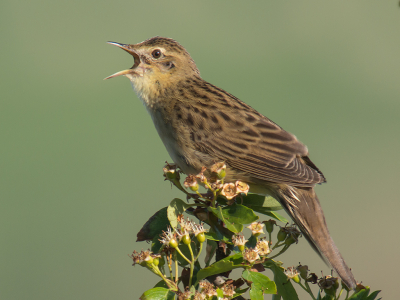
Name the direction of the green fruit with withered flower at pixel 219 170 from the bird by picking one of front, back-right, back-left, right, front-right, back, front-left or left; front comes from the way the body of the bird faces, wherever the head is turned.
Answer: left

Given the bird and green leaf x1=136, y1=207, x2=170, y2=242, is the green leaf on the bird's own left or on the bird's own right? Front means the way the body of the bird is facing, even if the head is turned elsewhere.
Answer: on the bird's own left

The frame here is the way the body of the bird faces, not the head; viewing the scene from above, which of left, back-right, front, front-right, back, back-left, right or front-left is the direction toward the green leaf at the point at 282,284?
back

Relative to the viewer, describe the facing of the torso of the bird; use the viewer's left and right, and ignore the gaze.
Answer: facing to the left of the viewer

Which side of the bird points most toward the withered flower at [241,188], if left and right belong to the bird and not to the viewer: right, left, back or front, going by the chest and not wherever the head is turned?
left

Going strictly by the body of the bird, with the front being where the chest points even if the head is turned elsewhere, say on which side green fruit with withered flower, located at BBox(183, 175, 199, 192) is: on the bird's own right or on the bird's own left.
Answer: on the bird's own left

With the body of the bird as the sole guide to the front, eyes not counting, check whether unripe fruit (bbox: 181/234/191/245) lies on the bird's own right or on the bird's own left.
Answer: on the bird's own left

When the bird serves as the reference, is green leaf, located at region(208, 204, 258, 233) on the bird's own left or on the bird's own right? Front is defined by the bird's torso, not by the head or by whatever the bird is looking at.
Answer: on the bird's own left
